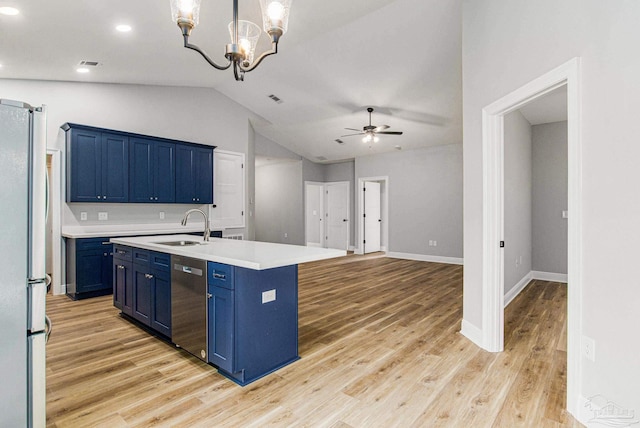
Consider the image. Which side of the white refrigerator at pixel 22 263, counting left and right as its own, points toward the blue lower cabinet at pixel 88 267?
left

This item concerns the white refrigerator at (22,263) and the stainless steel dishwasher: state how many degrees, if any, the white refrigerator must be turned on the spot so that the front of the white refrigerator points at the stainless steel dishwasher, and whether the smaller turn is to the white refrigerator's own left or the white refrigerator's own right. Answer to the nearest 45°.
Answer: approximately 45° to the white refrigerator's own left

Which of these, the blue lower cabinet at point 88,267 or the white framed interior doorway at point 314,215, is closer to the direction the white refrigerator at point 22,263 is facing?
the white framed interior doorway

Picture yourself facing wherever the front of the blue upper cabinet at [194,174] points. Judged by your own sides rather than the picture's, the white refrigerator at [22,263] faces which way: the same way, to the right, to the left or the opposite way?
to the left

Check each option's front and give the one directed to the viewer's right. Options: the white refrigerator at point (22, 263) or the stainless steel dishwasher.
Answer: the white refrigerator

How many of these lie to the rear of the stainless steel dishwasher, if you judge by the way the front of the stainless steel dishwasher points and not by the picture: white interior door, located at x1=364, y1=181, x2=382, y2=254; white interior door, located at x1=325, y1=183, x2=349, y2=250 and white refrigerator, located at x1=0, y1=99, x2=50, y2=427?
2

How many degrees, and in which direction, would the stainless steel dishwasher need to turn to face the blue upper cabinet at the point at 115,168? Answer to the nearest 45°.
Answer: approximately 135° to its right

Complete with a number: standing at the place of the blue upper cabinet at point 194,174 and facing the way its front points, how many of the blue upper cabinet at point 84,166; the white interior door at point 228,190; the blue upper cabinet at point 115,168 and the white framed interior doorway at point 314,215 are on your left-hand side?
2

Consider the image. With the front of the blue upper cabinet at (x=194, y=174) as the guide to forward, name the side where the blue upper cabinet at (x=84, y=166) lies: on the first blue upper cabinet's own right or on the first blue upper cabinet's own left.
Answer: on the first blue upper cabinet's own right

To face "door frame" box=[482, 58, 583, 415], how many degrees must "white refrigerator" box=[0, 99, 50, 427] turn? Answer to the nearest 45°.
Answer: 0° — it already faces it

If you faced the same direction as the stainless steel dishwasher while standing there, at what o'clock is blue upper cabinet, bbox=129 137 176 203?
The blue upper cabinet is roughly at 4 o'clock from the stainless steel dishwasher.

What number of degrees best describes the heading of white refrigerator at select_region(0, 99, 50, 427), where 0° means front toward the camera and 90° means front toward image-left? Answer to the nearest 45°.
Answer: approximately 270°

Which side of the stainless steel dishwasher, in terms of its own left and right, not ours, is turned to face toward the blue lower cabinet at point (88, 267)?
right

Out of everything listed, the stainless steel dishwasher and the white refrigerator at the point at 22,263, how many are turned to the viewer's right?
1

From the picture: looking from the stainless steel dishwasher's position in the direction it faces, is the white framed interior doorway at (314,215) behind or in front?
behind

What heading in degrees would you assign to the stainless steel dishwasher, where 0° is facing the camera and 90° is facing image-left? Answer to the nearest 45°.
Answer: approximately 45°

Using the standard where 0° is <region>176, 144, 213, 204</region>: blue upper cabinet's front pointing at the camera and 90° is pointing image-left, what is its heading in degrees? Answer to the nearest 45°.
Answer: approximately 315°

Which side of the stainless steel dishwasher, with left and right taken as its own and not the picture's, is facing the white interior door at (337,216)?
back
